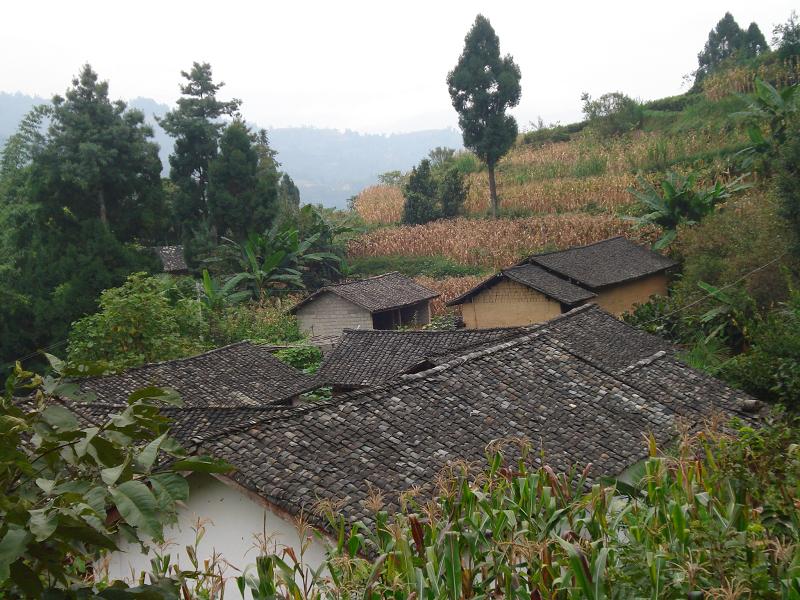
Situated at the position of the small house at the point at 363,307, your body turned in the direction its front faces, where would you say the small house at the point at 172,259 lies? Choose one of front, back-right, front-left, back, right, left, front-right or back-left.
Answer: back

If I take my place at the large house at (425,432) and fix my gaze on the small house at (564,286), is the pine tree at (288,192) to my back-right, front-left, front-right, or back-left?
front-left

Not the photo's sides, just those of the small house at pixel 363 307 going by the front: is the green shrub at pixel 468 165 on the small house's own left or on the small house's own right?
on the small house's own left

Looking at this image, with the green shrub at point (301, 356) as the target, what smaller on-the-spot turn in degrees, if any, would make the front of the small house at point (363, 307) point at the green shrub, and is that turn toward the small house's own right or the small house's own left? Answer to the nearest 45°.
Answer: approximately 90° to the small house's own right

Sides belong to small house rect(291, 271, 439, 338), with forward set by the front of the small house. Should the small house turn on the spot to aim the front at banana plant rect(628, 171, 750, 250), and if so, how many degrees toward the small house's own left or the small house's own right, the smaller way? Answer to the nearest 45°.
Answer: approximately 45° to the small house's own left

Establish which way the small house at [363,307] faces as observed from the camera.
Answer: facing the viewer and to the right of the viewer

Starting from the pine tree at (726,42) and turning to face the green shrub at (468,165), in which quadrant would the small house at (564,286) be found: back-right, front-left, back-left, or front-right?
front-left

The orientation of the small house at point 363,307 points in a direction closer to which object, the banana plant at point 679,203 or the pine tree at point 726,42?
the banana plant

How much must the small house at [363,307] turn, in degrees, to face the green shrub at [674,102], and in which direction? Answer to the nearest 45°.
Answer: approximately 90° to its left

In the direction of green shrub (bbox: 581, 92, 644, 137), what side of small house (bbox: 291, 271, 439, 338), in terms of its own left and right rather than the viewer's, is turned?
left

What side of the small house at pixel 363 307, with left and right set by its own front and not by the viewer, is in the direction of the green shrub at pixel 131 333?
right

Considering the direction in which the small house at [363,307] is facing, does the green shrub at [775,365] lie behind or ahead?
ahead

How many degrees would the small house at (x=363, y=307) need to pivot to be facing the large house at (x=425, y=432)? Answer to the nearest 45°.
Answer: approximately 45° to its right
